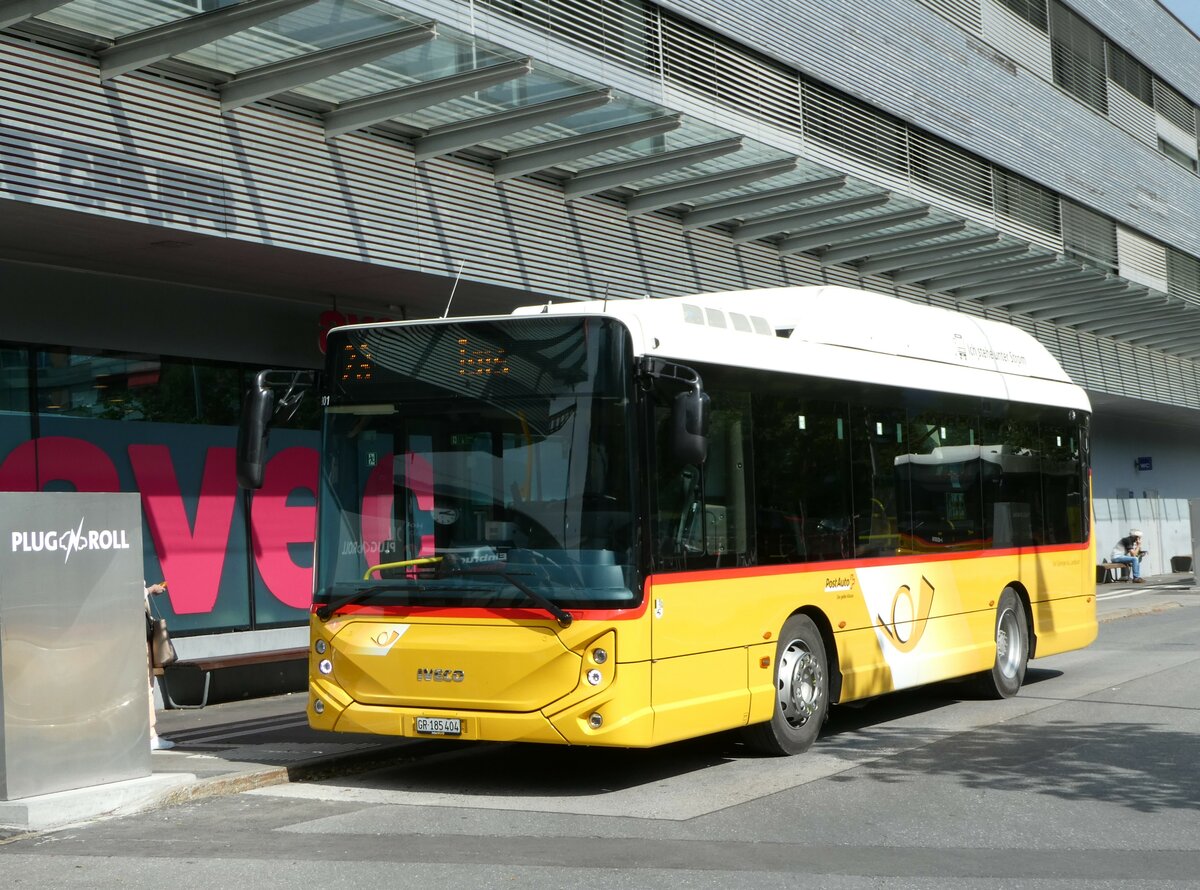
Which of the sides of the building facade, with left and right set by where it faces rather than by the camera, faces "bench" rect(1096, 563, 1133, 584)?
left

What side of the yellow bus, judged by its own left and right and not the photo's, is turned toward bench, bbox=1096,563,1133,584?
back

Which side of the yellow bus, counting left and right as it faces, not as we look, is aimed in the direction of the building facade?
right

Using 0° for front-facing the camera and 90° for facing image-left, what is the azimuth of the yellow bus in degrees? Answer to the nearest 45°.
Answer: approximately 45°

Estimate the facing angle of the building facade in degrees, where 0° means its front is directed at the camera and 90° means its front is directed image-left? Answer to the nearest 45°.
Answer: approximately 315°

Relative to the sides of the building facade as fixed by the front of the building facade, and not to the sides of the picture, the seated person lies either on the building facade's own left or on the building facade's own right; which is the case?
on the building facade's own left

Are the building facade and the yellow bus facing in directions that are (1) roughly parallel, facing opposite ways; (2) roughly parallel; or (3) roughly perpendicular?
roughly perpendicular

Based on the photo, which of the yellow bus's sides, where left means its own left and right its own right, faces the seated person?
back

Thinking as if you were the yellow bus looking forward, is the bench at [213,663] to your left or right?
on your right
